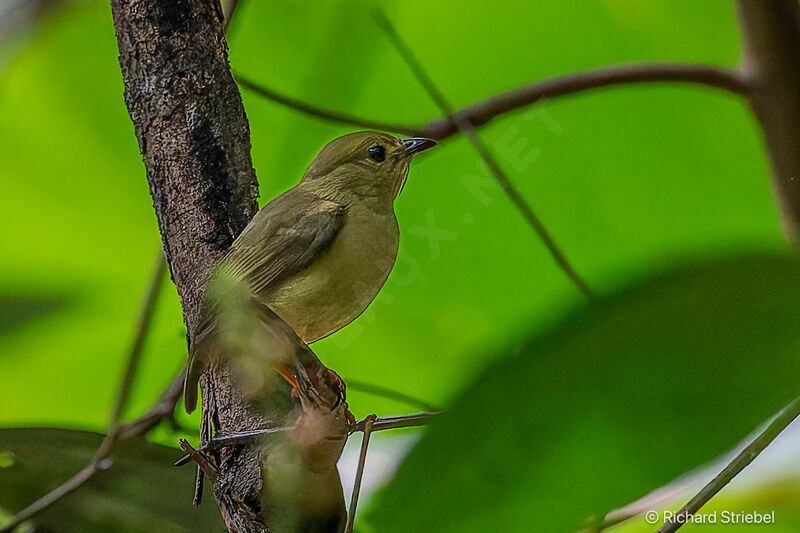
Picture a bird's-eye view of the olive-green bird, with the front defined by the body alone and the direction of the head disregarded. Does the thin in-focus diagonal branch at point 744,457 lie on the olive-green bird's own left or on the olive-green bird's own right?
on the olive-green bird's own right

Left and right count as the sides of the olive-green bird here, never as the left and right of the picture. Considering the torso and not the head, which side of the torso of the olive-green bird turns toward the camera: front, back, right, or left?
right

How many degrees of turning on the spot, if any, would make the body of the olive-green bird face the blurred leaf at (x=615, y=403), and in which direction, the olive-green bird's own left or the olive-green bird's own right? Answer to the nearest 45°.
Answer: approximately 90° to the olive-green bird's own right

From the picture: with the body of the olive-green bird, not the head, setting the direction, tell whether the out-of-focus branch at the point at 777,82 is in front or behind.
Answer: in front

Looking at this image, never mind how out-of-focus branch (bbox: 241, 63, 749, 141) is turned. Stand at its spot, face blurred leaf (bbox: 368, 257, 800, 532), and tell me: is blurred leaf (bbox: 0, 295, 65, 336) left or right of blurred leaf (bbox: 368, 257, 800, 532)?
right
